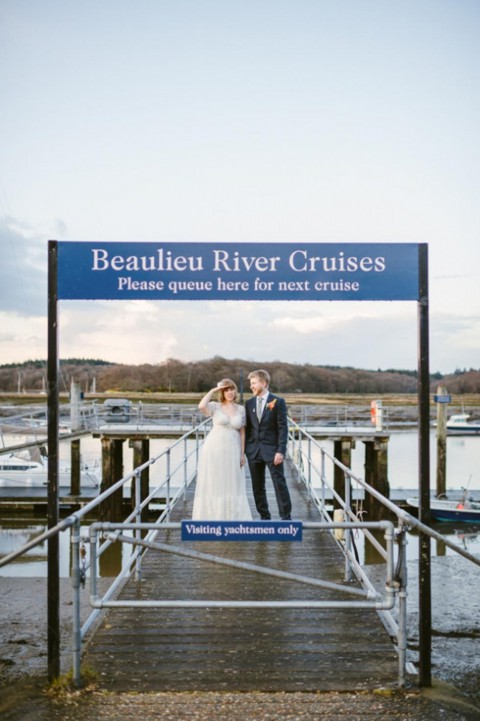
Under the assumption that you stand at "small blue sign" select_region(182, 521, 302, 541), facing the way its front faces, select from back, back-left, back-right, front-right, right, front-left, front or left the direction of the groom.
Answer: back

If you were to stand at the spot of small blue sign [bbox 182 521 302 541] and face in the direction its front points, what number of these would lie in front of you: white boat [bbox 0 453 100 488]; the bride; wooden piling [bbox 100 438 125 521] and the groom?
0

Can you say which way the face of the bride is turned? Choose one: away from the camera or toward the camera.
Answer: toward the camera

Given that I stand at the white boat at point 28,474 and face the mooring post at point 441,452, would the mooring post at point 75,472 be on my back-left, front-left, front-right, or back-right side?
front-right

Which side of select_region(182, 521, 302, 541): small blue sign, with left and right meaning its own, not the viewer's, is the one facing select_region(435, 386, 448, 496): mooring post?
back

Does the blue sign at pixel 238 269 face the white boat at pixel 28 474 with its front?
no

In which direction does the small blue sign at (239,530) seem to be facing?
toward the camera

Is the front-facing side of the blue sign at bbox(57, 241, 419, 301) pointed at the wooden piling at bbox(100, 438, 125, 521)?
no

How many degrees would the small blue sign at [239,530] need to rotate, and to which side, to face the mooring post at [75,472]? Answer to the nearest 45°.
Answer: approximately 180°

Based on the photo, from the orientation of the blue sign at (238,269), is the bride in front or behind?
behind

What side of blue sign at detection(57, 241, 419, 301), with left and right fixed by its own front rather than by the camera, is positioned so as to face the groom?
back

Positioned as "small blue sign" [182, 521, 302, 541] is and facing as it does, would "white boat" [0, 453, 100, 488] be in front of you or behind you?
behind

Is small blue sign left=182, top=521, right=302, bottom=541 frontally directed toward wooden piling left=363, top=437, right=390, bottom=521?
no

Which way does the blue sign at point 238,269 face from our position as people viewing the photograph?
facing the viewer

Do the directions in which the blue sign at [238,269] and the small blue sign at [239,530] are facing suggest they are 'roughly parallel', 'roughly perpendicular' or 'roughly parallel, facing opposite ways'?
roughly parallel
